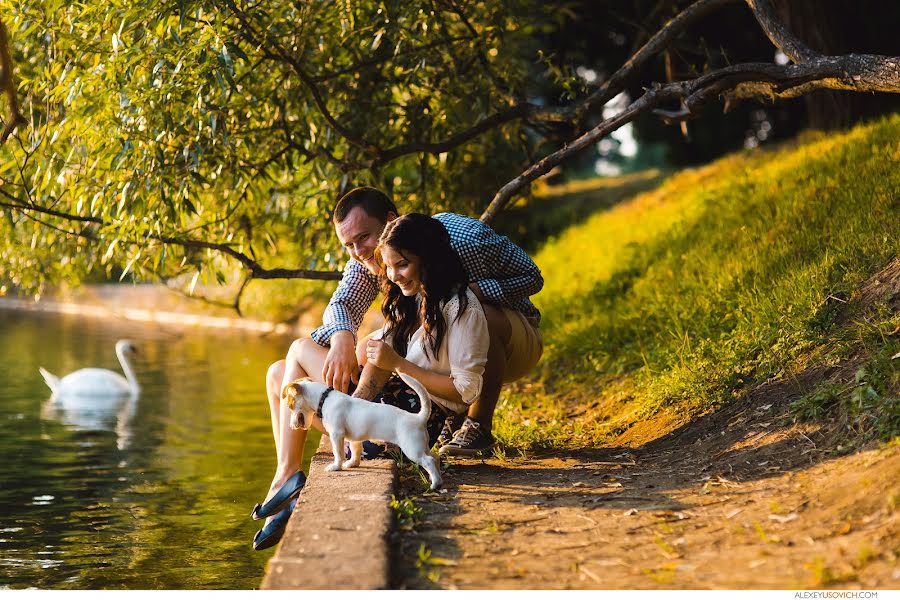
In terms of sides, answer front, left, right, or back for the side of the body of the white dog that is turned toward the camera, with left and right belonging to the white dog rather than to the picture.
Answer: left

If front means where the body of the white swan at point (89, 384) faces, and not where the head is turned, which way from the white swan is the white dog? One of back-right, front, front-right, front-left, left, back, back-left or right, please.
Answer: right

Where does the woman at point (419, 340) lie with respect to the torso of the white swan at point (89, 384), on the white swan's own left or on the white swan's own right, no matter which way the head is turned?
on the white swan's own right

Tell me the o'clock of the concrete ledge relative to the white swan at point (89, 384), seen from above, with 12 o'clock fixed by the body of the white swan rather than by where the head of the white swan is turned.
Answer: The concrete ledge is roughly at 3 o'clock from the white swan.

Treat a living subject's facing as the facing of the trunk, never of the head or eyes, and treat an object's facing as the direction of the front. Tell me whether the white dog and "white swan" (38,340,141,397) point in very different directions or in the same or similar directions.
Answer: very different directions

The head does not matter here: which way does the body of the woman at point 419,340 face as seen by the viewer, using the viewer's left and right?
facing to the left of the viewer

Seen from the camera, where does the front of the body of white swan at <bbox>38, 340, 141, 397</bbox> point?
to the viewer's right
